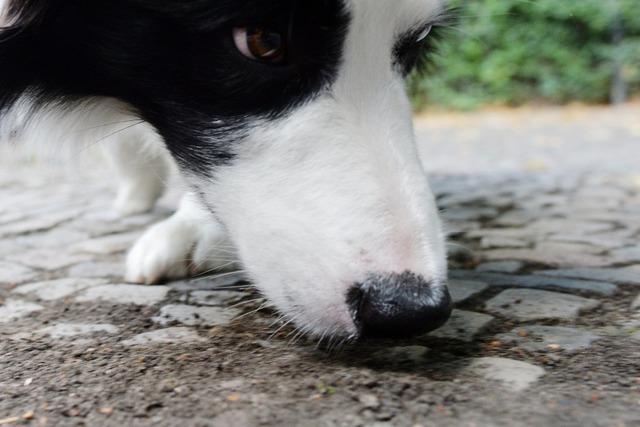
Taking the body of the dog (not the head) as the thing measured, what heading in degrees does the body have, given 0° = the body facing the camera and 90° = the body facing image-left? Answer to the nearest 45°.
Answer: approximately 315°
